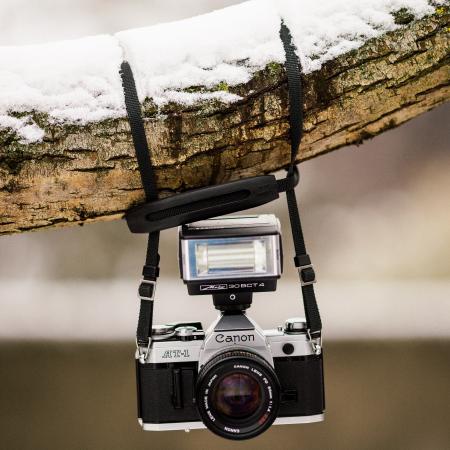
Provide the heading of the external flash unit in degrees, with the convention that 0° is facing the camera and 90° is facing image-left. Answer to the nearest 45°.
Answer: approximately 0°
